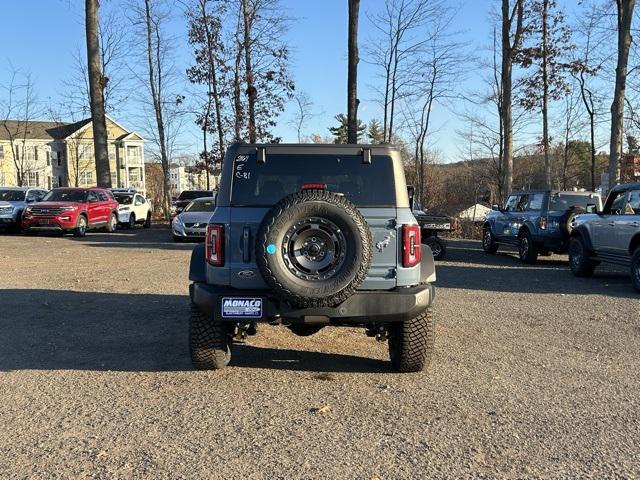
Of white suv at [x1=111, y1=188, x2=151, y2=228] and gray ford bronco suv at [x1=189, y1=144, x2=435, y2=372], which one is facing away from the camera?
the gray ford bronco suv

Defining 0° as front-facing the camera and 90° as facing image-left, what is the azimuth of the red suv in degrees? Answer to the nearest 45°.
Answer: approximately 45°

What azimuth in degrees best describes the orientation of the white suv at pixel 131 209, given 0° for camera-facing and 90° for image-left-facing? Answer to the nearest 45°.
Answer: approximately 45°

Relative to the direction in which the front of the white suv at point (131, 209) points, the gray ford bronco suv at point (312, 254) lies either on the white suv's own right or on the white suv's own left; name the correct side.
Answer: on the white suv's own left

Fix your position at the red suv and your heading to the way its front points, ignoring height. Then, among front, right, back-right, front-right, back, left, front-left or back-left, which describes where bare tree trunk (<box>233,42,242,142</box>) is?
back

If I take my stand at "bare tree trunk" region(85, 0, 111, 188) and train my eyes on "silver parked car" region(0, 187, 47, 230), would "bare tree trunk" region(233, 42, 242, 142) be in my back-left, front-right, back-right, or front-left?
back-left

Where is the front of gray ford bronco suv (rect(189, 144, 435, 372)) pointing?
away from the camera

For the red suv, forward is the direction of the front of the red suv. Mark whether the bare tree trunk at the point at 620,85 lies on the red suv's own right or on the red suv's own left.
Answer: on the red suv's own left

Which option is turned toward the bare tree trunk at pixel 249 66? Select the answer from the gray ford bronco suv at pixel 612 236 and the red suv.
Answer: the gray ford bronco suv

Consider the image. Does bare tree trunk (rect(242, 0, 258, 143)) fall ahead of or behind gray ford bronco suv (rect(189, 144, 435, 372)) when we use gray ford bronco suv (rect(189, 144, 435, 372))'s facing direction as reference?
ahead

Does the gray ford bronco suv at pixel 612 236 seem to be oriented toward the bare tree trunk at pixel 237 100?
yes
